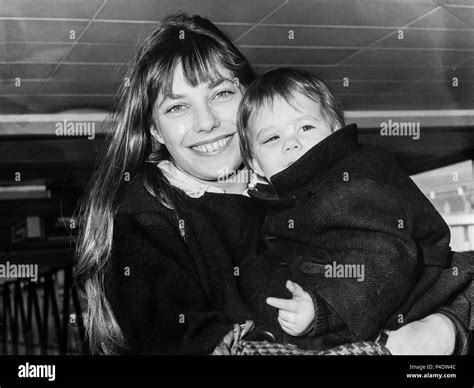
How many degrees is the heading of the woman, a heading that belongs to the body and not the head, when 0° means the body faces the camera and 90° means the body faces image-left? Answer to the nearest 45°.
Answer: approximately 315°

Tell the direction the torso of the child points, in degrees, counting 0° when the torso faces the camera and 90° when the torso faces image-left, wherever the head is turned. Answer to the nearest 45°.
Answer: approximately 45°
